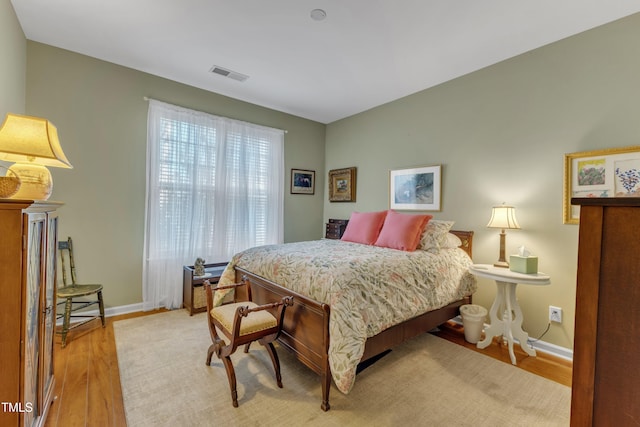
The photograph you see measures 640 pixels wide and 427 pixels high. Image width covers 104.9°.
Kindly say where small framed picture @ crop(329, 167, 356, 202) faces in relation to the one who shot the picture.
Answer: facing the viewer and to the left of the viewer

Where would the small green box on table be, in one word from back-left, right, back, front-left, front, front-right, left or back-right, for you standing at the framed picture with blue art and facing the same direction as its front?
left

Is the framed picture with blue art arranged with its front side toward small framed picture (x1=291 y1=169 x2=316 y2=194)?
no

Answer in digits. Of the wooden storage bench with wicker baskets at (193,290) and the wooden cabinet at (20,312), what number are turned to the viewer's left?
0

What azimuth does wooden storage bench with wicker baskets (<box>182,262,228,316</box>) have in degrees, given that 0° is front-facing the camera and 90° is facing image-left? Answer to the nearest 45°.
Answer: approximately 315°

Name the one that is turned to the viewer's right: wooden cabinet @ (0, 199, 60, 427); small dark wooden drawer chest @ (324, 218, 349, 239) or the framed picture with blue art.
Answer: the wooden cabinet

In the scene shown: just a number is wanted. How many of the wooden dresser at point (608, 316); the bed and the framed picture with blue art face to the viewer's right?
0

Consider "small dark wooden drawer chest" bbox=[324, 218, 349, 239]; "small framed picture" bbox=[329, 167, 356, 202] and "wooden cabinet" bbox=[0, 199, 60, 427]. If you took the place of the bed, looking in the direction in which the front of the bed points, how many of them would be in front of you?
1

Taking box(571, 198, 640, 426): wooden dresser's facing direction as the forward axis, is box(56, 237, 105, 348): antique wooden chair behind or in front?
in front

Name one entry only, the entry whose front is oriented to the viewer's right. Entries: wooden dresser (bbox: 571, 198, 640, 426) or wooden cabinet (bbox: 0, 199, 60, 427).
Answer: wooden cabinet (bbox: 0, 199, 60, 427)

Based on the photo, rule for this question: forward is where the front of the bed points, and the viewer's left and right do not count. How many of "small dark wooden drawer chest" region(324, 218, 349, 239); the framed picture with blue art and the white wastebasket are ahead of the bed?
0

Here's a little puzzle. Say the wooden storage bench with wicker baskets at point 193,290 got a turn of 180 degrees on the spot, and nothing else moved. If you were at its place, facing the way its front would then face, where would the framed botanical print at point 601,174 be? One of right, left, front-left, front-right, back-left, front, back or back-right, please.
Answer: back

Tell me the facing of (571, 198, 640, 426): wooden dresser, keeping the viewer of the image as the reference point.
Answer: facing to the left of the viewer

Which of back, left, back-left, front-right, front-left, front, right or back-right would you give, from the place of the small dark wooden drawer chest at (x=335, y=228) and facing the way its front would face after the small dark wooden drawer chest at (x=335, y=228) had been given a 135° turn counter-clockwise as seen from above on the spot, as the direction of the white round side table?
front-right

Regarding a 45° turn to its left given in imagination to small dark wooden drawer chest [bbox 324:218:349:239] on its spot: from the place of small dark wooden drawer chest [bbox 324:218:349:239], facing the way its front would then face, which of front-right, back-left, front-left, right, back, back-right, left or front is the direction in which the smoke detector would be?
front

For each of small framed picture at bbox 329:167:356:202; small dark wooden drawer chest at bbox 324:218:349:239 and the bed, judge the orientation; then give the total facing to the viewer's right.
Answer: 0
